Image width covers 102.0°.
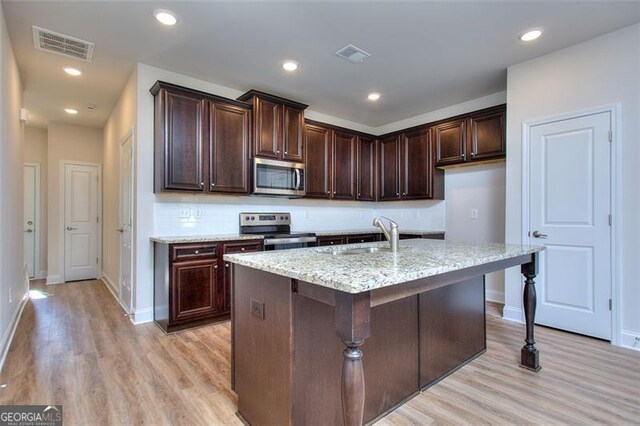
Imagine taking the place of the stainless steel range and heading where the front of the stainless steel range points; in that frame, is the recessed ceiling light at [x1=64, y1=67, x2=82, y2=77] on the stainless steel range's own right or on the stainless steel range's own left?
on the stainless steel range's own right

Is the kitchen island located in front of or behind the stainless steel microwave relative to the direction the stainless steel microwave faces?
in front

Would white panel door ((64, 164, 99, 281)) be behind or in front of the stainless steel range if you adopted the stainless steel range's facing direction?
behind

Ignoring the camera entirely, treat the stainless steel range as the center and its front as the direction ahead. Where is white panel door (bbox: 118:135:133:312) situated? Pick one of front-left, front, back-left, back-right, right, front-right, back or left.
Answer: back-right

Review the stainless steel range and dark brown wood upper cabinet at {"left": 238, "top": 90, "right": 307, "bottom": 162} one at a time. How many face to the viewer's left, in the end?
0

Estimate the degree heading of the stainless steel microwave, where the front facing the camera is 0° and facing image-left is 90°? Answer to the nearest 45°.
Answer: approximately 315°

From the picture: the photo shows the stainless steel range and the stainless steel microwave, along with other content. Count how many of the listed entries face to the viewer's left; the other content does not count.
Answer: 0

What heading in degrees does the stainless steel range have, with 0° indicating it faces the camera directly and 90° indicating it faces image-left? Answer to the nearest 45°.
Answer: approximately 315°

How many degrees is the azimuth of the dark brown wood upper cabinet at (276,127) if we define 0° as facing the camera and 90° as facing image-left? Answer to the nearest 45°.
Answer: approximately 315°
